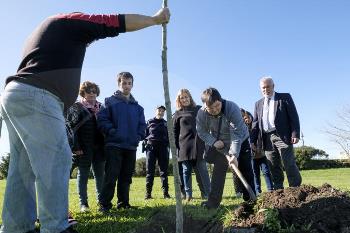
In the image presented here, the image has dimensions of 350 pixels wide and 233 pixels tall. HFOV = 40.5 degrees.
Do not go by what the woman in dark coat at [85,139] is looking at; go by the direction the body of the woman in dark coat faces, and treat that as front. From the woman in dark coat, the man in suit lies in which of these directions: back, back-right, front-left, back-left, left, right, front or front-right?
front-left

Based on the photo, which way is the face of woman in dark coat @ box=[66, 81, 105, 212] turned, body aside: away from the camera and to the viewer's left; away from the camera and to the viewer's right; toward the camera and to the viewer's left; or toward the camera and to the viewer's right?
toward the camera and to the viewer's right

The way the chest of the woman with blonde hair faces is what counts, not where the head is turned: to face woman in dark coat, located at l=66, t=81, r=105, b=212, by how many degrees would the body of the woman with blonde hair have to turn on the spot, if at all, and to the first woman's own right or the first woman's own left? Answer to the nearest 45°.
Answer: approximately 45° to the first woman's own right

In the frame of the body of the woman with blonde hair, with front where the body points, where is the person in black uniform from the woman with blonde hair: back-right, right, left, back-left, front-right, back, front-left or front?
back-right

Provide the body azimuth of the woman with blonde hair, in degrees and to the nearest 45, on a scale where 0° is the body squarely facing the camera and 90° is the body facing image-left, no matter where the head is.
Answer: approximately 0°

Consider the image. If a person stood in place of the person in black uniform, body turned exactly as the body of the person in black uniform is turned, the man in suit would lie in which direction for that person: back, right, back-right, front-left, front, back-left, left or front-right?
front-left

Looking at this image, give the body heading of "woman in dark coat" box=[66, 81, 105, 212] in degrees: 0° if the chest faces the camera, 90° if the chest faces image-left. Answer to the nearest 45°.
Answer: approximately 315°

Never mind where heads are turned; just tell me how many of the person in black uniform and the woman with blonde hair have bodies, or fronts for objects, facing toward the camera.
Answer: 2

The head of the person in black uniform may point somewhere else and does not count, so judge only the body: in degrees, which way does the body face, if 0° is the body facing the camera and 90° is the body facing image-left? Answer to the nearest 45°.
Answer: approximately 0°

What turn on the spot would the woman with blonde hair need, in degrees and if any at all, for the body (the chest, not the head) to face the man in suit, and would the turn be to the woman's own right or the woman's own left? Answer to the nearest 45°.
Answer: approximately 45° to the woman's own left

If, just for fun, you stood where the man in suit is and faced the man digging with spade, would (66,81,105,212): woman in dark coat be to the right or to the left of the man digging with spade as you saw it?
right

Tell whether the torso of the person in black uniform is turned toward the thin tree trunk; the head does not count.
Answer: yes

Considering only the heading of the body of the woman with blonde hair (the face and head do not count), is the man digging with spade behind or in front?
in front
